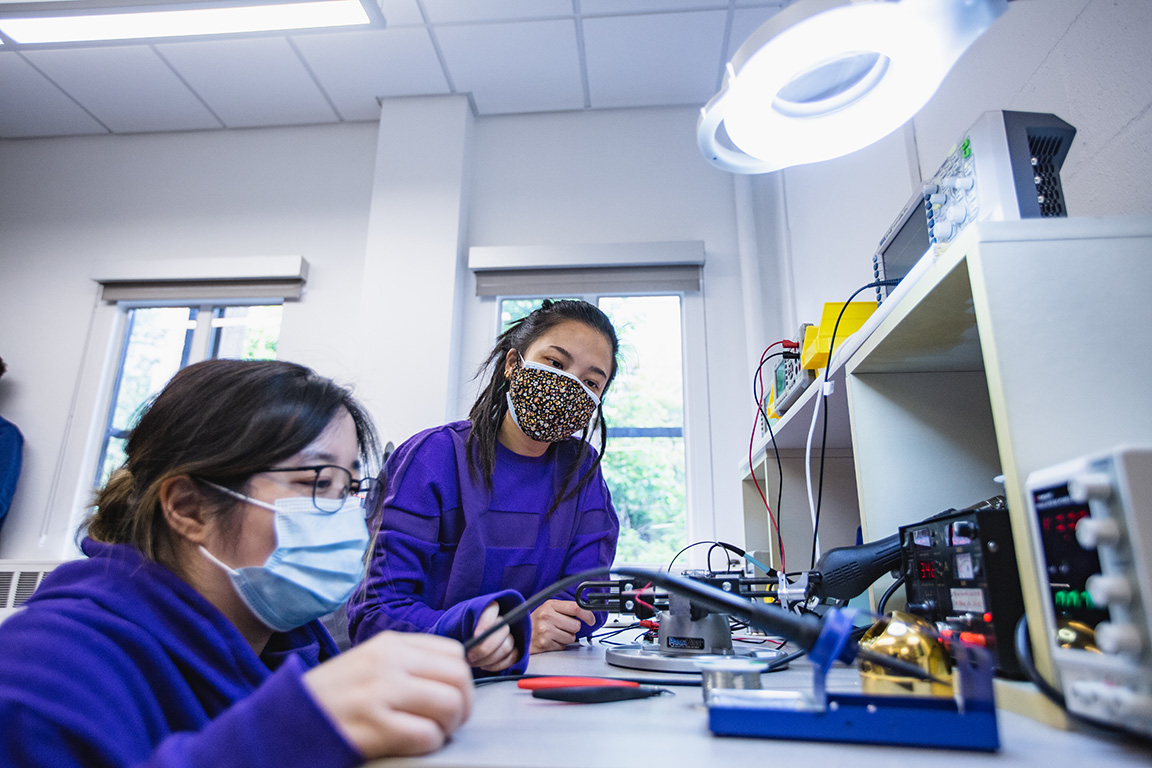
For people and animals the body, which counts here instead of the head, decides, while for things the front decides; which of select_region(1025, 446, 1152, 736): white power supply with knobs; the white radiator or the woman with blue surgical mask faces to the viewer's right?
the woman with blue surgical mask

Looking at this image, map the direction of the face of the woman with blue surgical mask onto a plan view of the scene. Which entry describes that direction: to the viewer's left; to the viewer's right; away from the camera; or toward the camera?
to the viewer's right

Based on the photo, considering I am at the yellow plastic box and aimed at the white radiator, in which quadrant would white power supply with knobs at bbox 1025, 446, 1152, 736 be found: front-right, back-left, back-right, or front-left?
back-left

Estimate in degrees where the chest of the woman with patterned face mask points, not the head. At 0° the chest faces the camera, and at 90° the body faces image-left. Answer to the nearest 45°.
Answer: approximately 315°

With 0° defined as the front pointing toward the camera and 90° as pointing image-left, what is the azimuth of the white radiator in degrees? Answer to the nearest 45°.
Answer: approximately 0°

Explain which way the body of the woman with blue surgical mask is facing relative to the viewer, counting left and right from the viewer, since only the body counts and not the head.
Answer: facing to the right of the viewer

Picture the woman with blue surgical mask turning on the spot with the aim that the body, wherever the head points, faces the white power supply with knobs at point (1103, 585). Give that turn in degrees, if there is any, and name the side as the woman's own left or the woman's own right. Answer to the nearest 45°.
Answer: approximately 45° to the woman's own right

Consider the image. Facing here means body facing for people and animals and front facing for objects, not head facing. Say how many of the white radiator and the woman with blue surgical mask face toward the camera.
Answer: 1

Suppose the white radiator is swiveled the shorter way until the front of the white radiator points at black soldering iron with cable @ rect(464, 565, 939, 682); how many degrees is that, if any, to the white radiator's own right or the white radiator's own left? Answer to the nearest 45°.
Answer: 0° — it already faces it

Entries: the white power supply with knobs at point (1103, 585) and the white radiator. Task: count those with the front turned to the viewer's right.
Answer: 0

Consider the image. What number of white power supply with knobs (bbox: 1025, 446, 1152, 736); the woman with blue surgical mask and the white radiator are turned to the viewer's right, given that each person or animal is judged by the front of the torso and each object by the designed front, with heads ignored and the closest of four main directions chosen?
1

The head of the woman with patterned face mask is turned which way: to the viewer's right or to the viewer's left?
to the viewer's right

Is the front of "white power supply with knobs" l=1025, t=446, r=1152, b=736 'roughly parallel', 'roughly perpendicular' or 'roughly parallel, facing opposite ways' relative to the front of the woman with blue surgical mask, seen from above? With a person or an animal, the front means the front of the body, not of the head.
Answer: roughly parallel, facing opposite ways

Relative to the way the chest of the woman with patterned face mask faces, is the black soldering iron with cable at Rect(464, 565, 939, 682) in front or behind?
in front

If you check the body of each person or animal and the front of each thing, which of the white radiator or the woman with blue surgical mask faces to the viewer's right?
the woman with blue surgical mask

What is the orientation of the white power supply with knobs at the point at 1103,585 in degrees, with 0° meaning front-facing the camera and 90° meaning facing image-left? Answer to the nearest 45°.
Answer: approximately 45°

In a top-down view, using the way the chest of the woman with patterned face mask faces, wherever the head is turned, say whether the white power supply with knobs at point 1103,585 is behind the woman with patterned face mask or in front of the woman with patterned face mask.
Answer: in front
